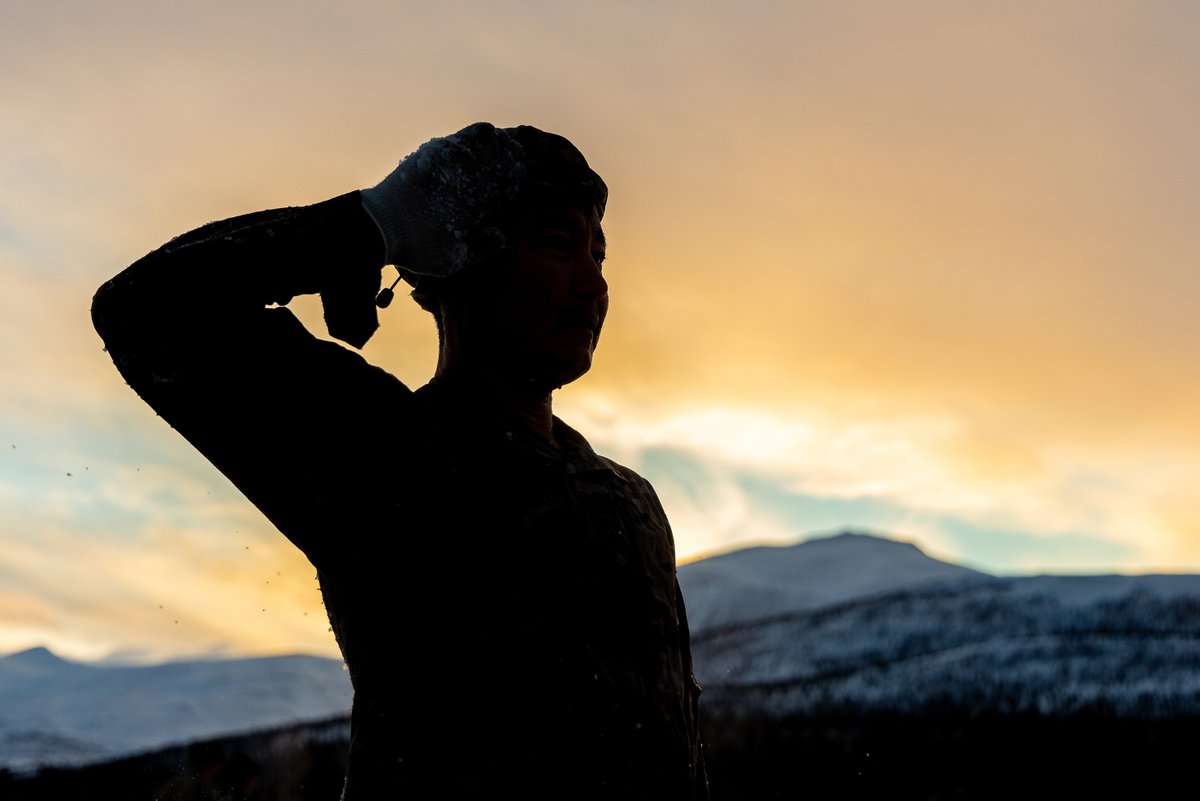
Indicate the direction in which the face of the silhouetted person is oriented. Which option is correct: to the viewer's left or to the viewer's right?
to the viewer's right

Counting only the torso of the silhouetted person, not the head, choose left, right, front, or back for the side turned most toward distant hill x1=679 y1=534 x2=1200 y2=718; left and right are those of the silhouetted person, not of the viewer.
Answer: left

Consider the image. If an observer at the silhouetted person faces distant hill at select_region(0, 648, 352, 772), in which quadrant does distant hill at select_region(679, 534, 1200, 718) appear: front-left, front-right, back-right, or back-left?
front-right

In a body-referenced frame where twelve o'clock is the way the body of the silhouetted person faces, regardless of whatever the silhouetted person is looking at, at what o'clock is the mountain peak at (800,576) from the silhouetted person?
The mountain peak is roughly at 8 o'clock from the silhouetted person.

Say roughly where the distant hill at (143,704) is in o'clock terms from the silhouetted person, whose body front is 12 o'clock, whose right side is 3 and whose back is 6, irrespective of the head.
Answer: The distant hill is roughly at 7 o'clock from the silhouetted person.

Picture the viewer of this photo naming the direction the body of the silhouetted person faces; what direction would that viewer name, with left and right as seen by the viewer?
facing the viewer and to the right of the viewer
